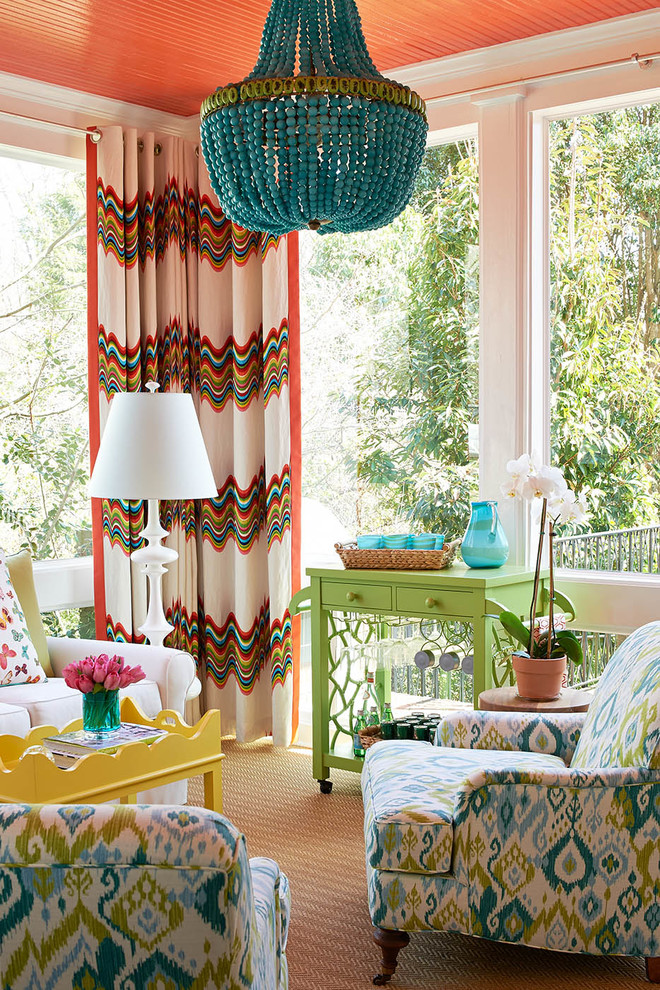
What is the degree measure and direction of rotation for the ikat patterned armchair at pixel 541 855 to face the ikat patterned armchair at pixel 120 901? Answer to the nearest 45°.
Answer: approximately 45° to its left

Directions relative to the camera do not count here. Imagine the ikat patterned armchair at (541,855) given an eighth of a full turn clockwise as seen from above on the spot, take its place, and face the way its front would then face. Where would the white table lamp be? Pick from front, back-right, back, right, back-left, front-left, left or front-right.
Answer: front

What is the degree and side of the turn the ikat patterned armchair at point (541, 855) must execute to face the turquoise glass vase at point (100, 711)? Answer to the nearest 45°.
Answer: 0° — it already faces it

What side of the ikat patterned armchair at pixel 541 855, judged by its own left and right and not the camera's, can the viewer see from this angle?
left

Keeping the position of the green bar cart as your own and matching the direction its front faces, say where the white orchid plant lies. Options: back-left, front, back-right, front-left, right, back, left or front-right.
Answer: left

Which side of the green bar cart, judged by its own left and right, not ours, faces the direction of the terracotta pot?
left

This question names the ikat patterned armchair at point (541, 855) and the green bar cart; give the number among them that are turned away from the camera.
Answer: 0

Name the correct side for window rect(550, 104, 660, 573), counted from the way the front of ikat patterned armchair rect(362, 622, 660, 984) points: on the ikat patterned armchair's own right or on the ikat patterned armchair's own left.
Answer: on the ikat patterned armchair's own right

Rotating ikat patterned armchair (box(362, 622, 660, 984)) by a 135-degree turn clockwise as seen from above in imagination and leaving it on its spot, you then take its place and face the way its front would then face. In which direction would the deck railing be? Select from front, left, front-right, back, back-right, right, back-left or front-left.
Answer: front-left

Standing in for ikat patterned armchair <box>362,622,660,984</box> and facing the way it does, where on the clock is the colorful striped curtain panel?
The colorful striped curtain panel is roughly at 2 o'clock from the ikat patterned armchair.

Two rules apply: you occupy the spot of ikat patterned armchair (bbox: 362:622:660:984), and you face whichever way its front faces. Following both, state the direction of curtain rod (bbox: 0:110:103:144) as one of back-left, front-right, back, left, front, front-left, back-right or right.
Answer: front-right

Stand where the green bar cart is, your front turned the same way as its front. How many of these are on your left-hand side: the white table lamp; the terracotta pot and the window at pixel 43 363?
1
